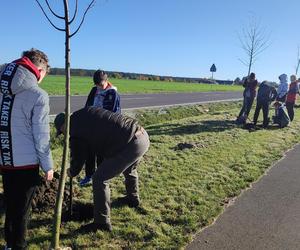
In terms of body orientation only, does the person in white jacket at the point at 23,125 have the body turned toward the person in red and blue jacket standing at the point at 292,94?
yes

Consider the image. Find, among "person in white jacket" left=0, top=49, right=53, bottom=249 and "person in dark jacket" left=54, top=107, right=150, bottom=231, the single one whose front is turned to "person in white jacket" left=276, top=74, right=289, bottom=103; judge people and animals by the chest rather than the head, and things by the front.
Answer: "person in white jacket" left=0, top=49, right=53, bottom=249

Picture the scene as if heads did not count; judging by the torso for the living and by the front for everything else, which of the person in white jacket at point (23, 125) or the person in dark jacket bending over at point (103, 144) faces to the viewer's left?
the person in dark jacket bending over

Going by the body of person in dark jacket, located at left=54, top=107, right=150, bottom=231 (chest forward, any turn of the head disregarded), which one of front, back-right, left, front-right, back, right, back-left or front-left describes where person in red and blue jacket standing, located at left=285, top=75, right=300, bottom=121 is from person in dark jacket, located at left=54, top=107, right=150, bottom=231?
back-right

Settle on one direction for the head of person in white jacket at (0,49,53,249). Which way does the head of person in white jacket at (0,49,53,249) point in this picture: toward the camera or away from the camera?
away from the camera

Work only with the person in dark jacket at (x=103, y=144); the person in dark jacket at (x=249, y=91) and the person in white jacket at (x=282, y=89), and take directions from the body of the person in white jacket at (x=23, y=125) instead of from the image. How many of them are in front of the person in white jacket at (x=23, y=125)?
3

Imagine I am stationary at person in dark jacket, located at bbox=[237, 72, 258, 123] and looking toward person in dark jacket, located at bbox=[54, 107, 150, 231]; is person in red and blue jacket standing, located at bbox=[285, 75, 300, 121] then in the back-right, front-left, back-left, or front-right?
back-left

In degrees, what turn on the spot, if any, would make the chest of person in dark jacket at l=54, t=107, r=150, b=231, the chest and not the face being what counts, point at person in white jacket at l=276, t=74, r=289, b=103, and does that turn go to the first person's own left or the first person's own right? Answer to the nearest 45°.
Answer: approximately 135° to the first person's own right

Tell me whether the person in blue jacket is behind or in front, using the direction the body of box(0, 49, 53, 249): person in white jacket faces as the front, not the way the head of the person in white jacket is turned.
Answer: in front

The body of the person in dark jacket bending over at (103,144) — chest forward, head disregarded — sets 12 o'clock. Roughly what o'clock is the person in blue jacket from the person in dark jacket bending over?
The person in blue jacket is roughly at 3 o'clock from the person in dark jacket bending over.

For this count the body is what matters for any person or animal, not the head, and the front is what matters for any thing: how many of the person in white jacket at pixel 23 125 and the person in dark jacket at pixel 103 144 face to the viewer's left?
1

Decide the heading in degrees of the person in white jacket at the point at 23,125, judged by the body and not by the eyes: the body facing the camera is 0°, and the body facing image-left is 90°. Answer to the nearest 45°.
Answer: approximately 225°

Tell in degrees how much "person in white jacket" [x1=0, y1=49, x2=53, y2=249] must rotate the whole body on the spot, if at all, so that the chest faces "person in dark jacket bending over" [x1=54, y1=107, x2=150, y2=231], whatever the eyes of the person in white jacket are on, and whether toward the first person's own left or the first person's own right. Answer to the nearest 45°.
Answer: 0° — they already face them

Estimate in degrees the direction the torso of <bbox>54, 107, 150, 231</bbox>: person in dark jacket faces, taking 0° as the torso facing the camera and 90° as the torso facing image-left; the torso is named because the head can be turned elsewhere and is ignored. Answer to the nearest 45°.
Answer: approximately 90°
